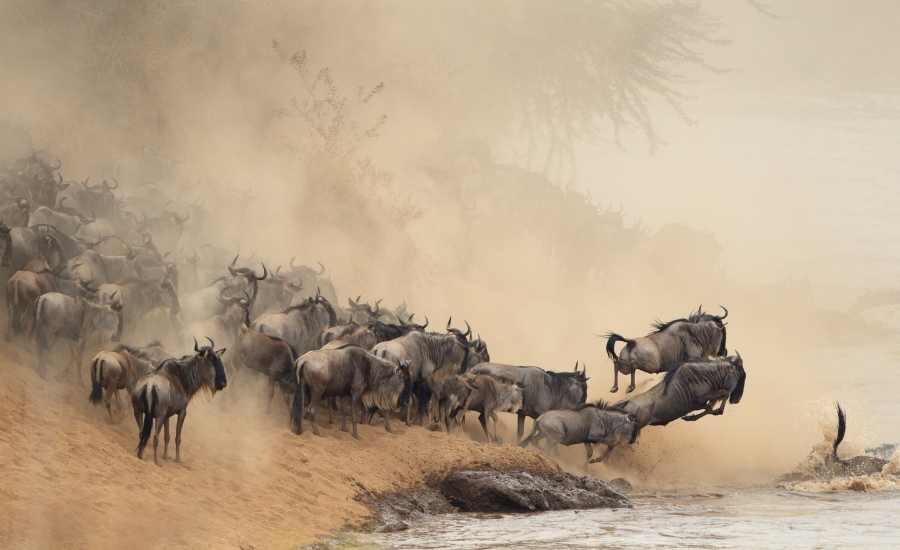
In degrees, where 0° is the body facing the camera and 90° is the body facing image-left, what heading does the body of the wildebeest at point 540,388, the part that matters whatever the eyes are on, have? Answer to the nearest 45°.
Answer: approximately 270°

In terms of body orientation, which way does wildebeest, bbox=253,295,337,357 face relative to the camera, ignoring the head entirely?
to the viewer's right

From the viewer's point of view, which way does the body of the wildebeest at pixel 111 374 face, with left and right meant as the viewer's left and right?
facing away from the viewer and to the right of the viewer

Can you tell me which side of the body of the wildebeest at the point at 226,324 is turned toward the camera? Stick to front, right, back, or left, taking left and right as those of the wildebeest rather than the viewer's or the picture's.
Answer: right

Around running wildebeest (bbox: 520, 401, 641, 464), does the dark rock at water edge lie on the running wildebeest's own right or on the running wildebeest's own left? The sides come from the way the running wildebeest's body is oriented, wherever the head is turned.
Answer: on the running wildebeest's own right

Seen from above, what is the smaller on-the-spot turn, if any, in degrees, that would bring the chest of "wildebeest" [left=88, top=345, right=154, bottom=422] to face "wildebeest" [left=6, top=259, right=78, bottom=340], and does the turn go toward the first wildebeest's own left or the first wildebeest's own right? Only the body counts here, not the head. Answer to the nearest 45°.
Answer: approximately 90° to the first wildebeest's own left

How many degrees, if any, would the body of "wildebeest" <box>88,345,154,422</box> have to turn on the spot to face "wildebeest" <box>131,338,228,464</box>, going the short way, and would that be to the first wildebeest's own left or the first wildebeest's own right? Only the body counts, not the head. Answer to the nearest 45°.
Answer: approximately 90° to the first wildebeest's own right

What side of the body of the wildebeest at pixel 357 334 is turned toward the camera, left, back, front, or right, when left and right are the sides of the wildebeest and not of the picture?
right

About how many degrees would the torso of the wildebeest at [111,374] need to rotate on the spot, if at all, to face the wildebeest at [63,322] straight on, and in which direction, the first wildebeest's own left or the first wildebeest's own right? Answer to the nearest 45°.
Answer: approximately 90° to the first wildebeest's own left

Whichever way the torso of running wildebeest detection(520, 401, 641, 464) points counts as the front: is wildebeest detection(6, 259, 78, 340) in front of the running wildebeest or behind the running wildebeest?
behind

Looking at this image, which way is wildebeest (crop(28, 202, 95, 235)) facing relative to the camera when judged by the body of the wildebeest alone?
to the viewer's right

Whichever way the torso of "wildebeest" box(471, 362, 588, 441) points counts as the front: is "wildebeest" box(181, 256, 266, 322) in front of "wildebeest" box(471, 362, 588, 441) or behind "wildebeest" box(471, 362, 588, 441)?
behind

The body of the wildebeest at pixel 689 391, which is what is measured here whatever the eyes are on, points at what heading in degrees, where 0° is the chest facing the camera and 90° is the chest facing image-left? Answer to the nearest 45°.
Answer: approximately 270°
